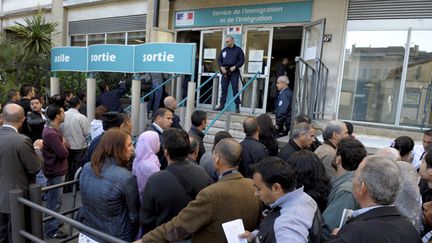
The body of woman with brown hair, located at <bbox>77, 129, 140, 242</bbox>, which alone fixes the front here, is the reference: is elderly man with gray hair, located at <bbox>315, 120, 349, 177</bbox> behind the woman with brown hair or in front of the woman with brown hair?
in front

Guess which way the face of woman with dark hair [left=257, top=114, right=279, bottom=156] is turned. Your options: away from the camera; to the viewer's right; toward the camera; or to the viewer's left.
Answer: away from the camera

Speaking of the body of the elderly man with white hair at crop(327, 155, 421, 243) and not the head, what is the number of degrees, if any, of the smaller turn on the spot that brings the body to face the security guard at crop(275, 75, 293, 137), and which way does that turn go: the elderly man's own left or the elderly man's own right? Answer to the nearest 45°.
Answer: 0° — they already face them

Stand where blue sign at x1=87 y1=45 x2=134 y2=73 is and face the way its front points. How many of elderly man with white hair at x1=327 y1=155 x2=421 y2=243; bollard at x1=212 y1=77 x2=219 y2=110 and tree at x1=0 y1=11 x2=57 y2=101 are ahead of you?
1

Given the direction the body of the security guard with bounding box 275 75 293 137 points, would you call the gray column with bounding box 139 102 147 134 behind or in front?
in front

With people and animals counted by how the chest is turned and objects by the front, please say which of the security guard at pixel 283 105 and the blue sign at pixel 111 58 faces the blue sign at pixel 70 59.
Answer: the security guard

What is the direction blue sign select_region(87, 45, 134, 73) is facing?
toward the camera

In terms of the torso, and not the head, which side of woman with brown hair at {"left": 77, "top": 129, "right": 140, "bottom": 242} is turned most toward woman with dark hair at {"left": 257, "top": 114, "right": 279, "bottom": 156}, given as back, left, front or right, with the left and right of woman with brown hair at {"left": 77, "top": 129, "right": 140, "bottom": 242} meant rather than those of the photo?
front

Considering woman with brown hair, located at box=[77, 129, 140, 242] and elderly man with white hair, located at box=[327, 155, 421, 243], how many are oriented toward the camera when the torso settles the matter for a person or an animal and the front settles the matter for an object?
0

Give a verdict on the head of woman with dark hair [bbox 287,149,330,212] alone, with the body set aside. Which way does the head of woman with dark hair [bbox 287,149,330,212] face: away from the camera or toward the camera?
away from the camera

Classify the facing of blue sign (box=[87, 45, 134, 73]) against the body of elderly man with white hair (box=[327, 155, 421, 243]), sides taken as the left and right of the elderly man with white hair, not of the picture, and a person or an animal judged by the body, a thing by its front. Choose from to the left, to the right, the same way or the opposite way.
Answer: the opposite way

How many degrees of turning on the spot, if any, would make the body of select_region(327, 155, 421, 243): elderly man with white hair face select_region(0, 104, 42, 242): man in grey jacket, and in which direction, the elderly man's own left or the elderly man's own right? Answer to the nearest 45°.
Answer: approximately 45° to the elderly man's own left

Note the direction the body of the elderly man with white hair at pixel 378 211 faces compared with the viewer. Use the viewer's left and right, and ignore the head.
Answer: facing away from the viewer and to the left of the viewer
